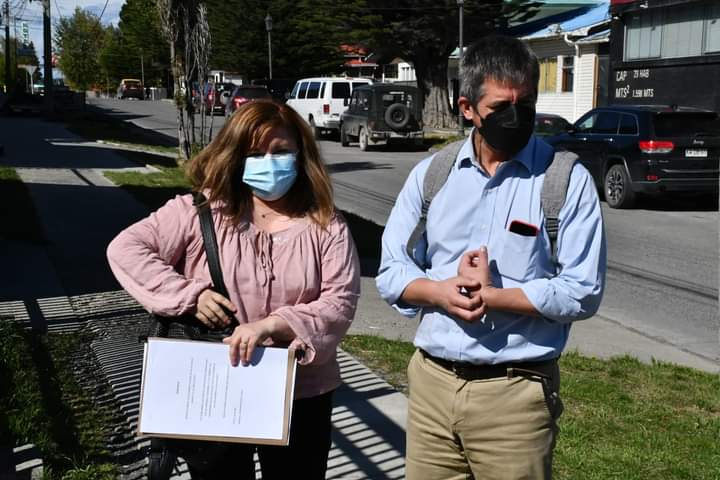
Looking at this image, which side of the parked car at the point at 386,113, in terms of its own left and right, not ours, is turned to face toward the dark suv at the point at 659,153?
back

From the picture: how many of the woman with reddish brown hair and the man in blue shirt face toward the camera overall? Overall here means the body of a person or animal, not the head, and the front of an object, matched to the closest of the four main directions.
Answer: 2

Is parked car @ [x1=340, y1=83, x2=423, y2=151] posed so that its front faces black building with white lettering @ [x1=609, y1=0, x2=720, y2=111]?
no

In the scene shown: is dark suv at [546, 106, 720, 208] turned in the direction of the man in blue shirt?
no

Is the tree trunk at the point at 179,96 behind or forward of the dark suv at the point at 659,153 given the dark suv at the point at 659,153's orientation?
forward

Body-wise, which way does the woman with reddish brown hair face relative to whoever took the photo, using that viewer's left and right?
facing the viewer

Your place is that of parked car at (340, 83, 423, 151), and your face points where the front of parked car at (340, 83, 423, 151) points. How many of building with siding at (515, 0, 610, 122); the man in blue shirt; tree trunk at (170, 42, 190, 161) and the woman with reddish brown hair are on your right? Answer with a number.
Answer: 1

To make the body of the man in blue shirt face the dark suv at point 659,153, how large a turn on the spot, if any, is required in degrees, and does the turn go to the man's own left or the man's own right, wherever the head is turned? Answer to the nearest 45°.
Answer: approximately 180°

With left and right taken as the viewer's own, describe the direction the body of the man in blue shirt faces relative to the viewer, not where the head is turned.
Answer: facing the viewer

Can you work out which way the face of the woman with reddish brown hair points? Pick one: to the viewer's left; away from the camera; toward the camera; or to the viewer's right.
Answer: toward the camera

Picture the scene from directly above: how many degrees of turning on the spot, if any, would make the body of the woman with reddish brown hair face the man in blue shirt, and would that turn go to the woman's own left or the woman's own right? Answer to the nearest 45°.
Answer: approximately 45° to the woman's own left
